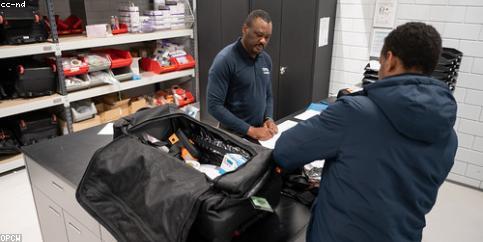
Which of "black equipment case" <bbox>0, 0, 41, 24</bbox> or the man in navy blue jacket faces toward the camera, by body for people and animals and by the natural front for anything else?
the black equipment case

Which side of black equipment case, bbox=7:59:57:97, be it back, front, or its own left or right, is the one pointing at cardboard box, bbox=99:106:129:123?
left

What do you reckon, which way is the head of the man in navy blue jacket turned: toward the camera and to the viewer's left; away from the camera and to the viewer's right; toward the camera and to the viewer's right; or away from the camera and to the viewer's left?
away from the camera and to the viewer's left

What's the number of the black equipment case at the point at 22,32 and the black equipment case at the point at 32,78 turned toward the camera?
2

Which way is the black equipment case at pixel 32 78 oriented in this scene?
toward the camera

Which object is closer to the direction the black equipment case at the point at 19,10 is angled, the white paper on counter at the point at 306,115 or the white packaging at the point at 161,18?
the white paper on counter

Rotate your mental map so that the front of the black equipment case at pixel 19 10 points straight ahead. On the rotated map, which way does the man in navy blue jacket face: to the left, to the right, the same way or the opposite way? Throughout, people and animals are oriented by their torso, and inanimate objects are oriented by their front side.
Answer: the opposite way

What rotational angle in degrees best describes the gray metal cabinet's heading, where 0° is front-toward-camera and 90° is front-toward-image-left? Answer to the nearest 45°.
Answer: approximately 45°

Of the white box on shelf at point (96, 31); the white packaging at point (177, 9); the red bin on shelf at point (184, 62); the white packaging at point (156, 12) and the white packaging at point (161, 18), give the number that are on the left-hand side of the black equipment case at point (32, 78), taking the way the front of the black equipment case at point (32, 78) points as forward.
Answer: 5

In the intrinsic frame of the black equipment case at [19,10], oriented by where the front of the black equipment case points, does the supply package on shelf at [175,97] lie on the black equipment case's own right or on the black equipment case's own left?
on the black equipment case's own left

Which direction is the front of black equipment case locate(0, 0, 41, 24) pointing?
toward the camera
